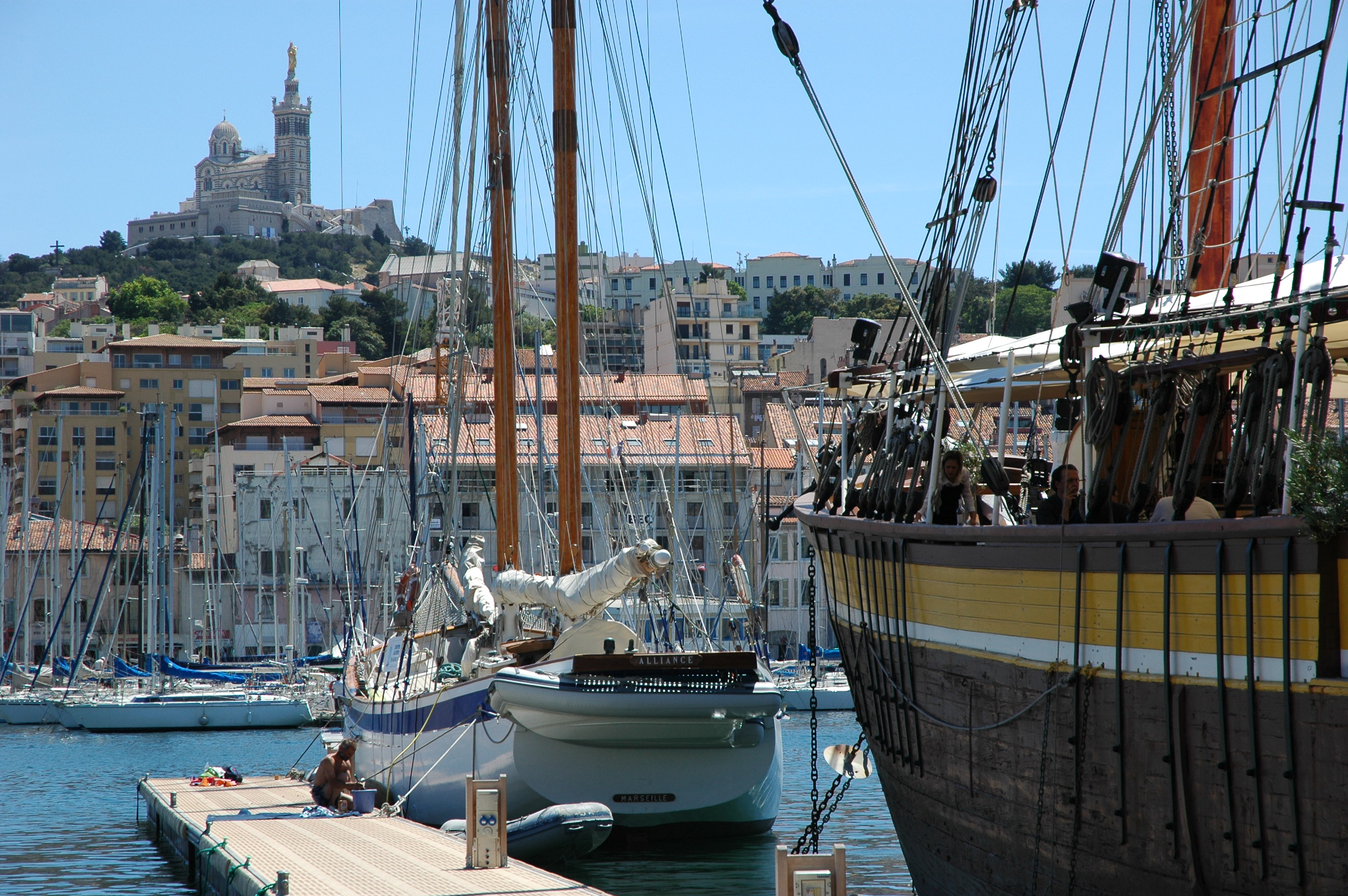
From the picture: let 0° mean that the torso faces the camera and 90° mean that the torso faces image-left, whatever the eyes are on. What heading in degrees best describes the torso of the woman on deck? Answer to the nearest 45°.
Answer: approximately 0°

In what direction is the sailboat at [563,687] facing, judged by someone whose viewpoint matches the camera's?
facing away from the viewer and to the left of the viewer

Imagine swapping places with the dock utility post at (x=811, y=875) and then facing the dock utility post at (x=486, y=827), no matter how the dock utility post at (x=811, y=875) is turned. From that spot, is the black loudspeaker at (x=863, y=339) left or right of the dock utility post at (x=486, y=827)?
right

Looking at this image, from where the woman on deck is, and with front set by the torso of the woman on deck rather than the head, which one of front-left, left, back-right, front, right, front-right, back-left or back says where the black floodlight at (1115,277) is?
front-left

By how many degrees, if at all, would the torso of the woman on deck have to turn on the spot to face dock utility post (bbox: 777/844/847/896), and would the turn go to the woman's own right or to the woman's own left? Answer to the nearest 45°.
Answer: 0° — they already face it

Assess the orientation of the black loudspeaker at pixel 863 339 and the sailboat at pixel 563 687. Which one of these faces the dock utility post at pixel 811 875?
the black loudspeaker
